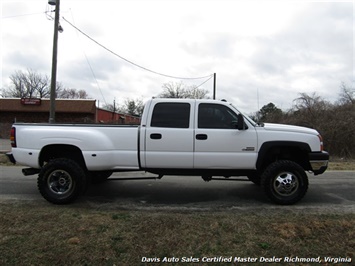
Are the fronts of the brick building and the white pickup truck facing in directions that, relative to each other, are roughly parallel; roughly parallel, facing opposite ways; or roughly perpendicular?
roughly perpendicular

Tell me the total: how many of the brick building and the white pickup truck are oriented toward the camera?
1

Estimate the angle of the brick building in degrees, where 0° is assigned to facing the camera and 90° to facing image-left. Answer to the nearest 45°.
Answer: approximately 0°

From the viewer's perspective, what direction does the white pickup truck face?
to the viewer's right

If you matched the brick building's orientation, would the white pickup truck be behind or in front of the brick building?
in front

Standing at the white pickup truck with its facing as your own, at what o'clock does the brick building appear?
The brick building is roughly at 8 o'clock from the white pickup truck.
